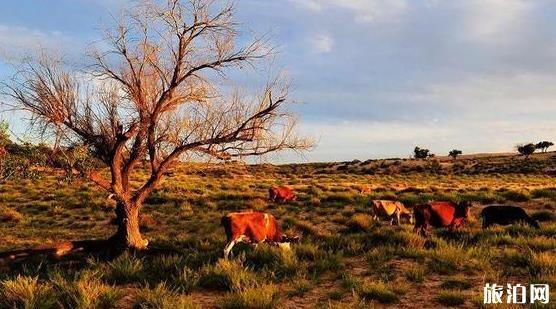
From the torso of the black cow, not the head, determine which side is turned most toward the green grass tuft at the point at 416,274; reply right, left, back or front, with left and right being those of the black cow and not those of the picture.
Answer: right

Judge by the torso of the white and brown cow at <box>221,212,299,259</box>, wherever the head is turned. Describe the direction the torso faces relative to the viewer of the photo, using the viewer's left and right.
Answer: facing to the right of the viewer

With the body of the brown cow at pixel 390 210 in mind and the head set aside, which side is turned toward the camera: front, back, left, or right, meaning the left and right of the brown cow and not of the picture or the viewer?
right

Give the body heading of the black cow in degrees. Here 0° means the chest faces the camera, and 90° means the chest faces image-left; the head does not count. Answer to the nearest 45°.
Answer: approximately 270°

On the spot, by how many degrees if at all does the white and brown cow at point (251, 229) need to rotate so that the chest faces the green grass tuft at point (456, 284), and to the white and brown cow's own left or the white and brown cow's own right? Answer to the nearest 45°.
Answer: approximately 45° to the white and brown cow's own right
